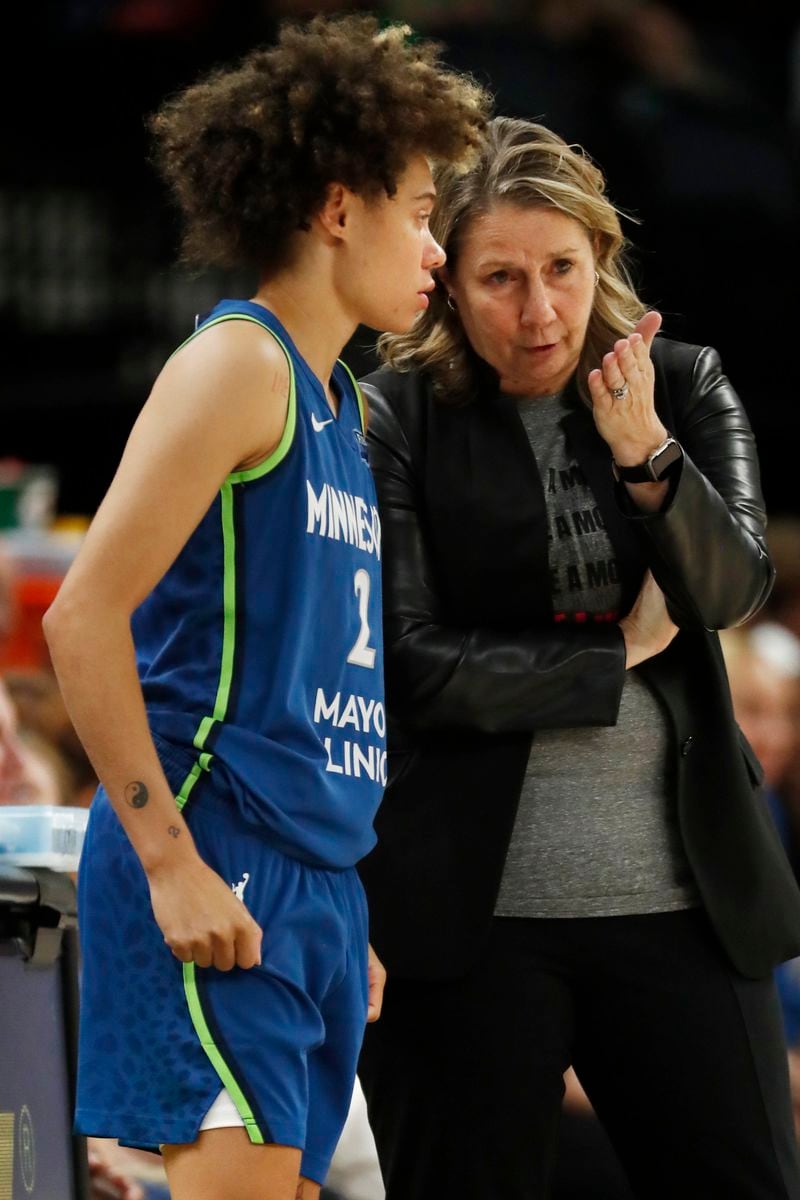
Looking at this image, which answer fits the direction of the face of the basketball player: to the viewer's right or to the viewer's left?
to the viewer's right
